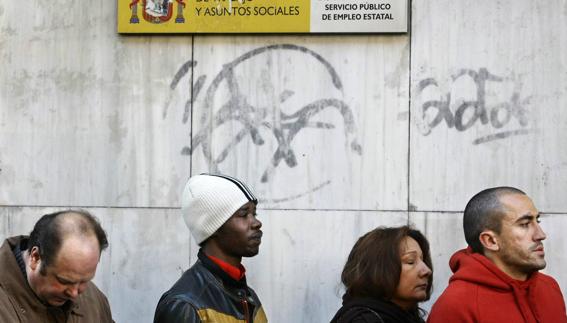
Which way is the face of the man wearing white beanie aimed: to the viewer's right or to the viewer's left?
to the viewer's right

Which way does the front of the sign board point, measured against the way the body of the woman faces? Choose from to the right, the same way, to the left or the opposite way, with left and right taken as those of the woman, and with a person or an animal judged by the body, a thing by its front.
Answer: to the right

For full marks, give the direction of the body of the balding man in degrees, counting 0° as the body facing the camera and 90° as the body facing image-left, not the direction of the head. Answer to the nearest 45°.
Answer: approximately 315°

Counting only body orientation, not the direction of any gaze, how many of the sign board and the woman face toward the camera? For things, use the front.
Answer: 1

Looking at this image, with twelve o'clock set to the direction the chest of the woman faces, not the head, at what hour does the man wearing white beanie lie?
The man wearing white beanie is roughly at 6 o'clock from the woman.

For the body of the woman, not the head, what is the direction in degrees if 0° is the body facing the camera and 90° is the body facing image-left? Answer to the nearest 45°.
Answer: approximately 270°
